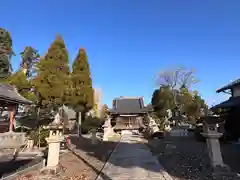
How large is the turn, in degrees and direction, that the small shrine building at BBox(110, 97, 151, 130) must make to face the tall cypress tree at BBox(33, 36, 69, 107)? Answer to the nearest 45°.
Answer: approximately 45° to its right

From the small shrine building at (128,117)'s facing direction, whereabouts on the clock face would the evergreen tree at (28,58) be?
The evergreen tree is roughly at 3 o'clock from the small shrine building.

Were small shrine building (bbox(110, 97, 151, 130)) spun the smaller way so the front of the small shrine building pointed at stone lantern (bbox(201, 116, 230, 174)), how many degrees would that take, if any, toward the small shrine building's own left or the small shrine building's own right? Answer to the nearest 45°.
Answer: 0° — it already faces it

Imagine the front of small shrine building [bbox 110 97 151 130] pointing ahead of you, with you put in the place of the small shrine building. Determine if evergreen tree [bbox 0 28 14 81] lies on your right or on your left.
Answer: on your right

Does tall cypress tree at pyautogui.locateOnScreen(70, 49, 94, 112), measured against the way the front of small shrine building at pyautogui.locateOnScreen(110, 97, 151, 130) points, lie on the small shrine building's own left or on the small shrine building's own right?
on the small shrine building's own right

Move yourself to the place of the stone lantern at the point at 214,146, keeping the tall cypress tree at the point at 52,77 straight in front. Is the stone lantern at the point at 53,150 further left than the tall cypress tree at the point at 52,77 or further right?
left

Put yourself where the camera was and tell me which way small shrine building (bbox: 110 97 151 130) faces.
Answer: facing the viewer

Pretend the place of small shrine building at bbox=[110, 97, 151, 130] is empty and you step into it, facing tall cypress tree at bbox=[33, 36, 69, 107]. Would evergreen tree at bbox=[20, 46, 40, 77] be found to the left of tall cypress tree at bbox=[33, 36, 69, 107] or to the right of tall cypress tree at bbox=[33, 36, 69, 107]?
right

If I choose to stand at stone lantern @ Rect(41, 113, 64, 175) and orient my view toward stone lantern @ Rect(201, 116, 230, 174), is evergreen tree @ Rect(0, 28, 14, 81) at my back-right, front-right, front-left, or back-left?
back-left

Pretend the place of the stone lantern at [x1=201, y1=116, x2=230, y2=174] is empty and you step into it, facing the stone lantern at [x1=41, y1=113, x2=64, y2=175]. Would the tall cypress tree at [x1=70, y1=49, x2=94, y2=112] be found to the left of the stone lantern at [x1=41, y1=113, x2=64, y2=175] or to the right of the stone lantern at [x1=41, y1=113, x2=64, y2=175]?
right

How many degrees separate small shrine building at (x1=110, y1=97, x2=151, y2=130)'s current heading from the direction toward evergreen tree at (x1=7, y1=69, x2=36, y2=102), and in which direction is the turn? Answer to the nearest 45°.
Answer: approximately 45° to its right
